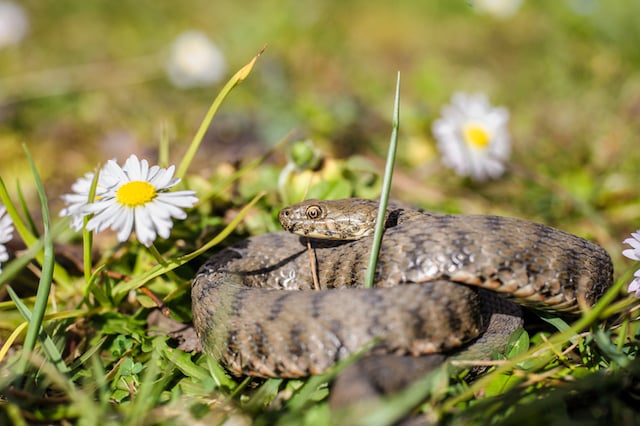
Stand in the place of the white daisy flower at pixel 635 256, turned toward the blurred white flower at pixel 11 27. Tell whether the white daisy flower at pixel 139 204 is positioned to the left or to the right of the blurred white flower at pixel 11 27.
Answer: left

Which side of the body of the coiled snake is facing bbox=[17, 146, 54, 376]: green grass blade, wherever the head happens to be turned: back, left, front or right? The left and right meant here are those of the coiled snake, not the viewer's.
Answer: front

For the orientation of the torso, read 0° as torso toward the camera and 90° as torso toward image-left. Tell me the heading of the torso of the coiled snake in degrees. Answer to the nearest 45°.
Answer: approximately 90°

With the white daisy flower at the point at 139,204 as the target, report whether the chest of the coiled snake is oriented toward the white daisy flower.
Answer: yes

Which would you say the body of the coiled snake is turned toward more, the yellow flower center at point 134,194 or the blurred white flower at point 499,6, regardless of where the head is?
the yellow flower center

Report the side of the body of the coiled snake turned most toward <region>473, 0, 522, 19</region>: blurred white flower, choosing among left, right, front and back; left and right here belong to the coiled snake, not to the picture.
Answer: right

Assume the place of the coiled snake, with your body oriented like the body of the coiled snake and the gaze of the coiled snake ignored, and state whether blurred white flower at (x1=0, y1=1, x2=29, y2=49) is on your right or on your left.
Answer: on your right

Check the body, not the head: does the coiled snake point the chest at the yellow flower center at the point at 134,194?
yes

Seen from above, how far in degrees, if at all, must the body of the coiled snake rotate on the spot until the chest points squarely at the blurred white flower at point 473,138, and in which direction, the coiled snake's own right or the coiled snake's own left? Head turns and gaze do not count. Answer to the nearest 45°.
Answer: approximately 90° to the coiled snake's own right

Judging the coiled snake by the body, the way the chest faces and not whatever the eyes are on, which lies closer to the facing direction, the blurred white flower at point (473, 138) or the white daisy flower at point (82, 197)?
the white daisy flower

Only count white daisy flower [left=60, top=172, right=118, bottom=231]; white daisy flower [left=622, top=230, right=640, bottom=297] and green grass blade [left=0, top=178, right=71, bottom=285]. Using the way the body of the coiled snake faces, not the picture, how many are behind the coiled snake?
1

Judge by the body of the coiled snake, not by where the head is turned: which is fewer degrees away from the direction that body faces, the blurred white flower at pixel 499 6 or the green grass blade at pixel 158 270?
the green grass blade

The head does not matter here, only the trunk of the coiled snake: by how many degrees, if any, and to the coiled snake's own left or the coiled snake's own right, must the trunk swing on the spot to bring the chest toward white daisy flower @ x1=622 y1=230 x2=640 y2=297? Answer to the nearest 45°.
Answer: approximately 180°

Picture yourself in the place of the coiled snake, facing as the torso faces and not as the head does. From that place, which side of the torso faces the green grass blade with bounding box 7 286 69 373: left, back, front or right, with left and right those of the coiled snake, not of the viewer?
front
